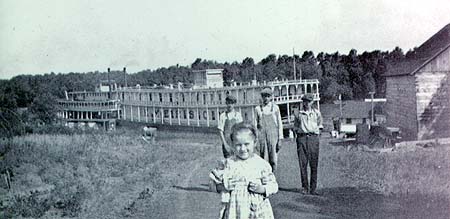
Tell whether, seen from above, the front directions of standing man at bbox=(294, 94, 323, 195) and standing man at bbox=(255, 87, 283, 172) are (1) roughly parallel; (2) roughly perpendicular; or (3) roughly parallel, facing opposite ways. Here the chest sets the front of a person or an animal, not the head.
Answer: roughly parallel

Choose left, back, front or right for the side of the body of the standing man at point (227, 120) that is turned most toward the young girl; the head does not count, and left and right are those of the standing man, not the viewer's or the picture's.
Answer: front

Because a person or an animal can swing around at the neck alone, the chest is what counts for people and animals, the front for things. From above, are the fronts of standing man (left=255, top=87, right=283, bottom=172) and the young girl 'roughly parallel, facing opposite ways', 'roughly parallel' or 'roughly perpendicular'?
roughly parallel

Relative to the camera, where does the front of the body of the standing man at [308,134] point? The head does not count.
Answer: toward the camera

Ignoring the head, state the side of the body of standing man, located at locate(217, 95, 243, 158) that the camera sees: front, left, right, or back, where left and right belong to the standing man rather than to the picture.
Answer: front

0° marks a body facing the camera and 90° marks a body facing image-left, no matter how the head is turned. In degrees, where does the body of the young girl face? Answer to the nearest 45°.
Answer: approximately 0°

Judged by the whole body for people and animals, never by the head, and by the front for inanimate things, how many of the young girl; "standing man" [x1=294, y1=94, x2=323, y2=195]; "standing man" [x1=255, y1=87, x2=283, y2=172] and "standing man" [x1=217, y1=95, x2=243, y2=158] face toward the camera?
4

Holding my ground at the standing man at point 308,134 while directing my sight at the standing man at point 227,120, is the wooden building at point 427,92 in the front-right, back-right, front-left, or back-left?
back-right

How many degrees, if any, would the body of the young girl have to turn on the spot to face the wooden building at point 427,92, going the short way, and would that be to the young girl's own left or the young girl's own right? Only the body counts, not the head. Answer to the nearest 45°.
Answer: approximately 135° to the young girl's own left

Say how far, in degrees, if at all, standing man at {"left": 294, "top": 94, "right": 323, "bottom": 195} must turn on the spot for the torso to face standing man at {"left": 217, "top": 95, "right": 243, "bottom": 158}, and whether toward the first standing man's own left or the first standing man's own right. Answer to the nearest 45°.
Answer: approximately 90° to the first standing man's own right
